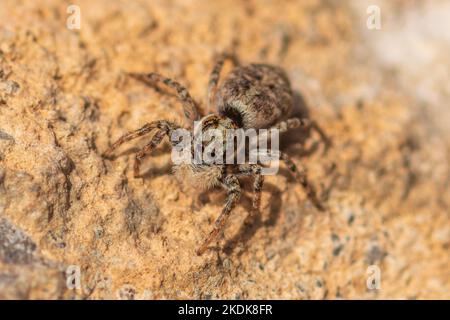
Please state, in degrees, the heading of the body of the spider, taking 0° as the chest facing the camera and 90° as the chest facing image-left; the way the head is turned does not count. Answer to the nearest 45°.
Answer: approximately 45°
